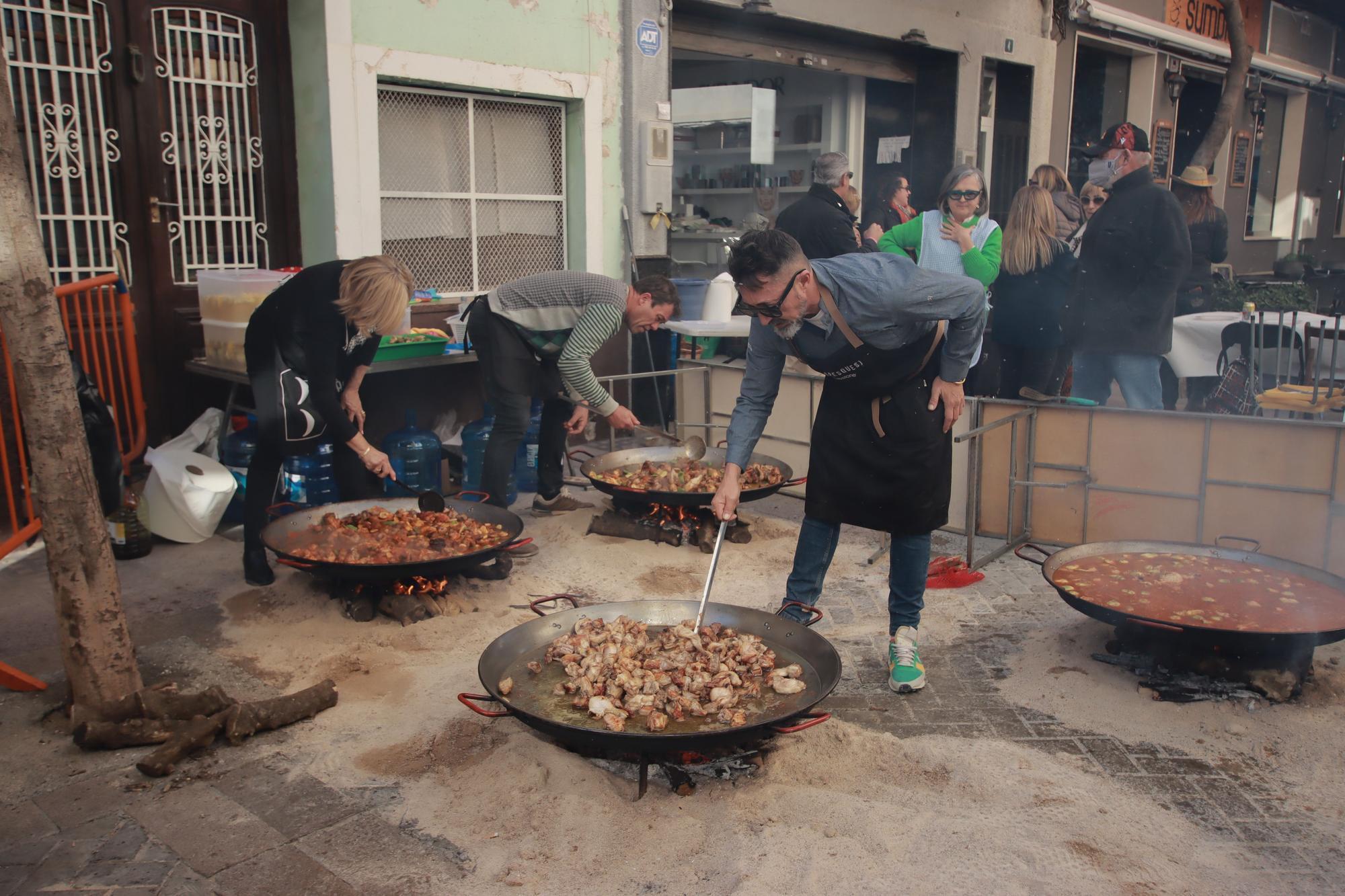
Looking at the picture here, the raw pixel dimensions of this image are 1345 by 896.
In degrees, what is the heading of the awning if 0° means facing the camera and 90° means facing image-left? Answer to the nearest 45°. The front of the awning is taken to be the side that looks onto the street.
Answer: approximately 45°

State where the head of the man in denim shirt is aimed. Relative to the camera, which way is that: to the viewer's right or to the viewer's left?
to the viewer's left

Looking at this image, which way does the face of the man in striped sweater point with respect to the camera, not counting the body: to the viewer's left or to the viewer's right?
to the viewer's right

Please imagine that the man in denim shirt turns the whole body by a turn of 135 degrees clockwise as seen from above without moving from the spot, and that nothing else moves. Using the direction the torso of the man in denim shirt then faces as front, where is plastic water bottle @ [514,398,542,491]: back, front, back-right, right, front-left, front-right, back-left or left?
front-left

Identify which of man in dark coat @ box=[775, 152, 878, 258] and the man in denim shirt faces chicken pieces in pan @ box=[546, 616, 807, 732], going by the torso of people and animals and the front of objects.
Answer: the man in denim shirt

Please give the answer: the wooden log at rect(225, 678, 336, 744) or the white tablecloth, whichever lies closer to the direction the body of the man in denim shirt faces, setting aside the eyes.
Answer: the wooden log

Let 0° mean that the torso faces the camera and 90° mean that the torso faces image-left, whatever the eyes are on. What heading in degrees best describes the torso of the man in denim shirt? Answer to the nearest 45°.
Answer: approximately 45°

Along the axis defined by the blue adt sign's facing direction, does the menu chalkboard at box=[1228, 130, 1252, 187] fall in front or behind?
behind

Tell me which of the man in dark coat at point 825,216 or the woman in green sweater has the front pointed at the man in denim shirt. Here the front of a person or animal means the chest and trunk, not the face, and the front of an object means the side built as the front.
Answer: the woman in green sweater
